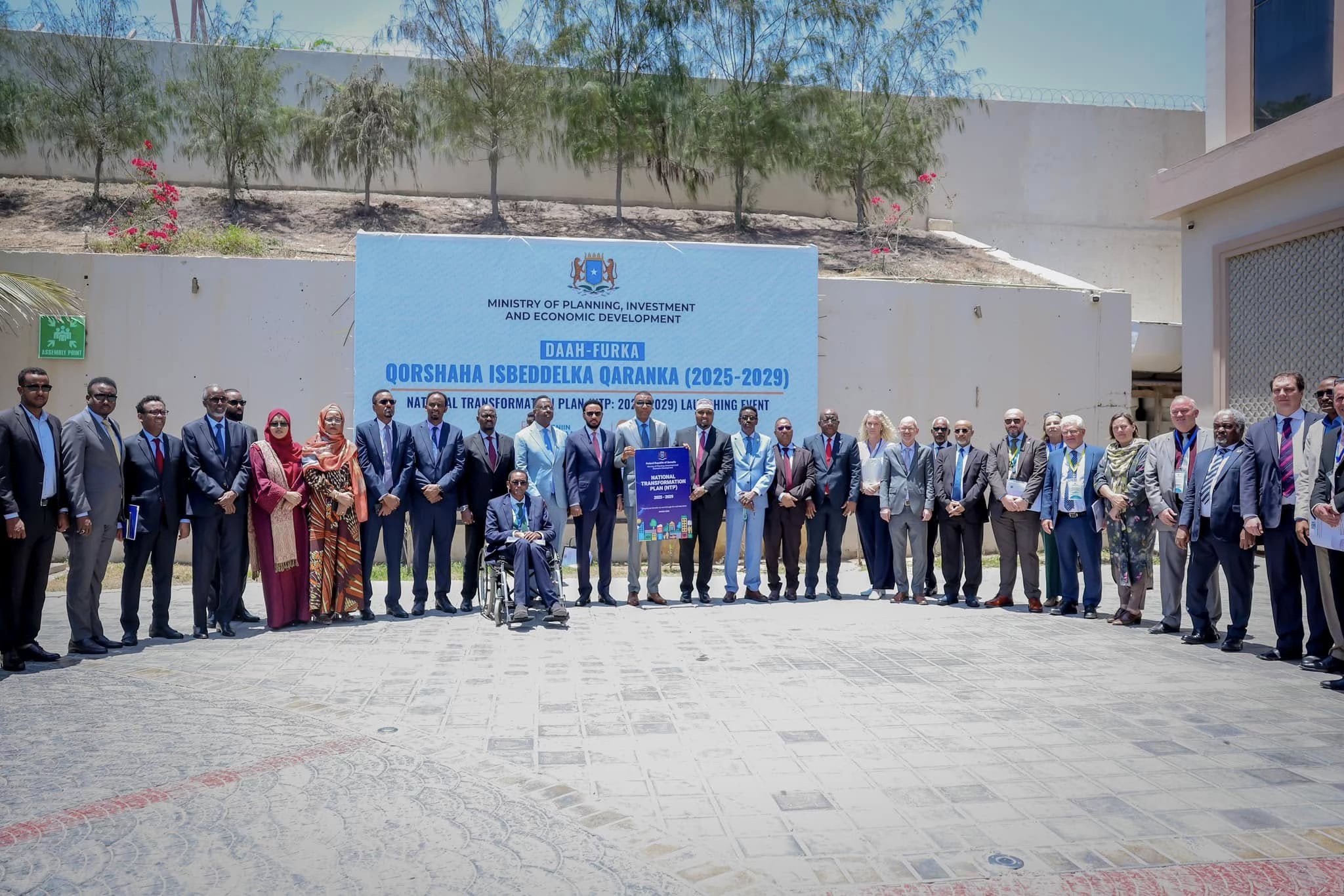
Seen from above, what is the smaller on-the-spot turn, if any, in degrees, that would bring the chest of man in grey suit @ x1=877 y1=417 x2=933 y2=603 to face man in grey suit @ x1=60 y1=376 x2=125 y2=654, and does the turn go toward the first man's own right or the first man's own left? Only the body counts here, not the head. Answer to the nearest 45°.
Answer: approximately 45° to the first man's own right

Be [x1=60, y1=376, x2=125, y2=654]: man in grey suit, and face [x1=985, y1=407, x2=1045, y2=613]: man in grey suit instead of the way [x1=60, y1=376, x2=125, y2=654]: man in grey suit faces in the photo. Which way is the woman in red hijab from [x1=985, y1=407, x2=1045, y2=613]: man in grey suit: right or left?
left

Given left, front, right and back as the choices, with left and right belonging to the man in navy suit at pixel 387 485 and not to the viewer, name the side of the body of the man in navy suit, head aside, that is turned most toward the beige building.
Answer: left

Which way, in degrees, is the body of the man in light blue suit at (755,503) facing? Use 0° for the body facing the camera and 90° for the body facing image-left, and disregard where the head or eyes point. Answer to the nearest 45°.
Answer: approximately 0°

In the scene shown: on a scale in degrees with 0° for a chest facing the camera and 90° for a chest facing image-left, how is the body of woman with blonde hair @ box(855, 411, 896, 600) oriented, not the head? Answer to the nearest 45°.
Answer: approximately 0°

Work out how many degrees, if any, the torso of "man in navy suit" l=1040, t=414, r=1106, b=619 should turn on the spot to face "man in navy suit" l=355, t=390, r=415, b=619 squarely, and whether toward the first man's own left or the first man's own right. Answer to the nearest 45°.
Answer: approximately 90° to the first man's own right

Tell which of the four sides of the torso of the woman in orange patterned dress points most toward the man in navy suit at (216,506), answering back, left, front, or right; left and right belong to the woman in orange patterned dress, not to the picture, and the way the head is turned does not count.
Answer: right
